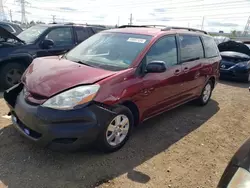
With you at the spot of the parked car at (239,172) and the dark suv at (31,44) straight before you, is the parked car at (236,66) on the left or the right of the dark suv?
right

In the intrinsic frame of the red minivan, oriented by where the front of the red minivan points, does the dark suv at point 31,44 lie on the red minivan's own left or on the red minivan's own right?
on the red minivan's own right

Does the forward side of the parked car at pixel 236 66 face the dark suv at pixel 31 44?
no

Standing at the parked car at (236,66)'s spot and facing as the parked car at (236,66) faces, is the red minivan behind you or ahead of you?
ahead

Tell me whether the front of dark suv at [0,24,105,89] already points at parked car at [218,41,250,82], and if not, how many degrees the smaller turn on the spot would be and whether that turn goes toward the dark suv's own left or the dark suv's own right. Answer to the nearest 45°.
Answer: approximately 135° to the dark suv's own left

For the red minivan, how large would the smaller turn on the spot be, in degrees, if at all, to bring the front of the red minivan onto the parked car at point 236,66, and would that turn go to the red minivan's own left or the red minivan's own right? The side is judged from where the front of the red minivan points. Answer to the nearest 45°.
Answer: approximately 180°

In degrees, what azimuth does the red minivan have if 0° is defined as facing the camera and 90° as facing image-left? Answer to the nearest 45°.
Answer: approximately 45°

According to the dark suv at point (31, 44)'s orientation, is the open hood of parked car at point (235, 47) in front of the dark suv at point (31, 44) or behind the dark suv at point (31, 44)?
behind
